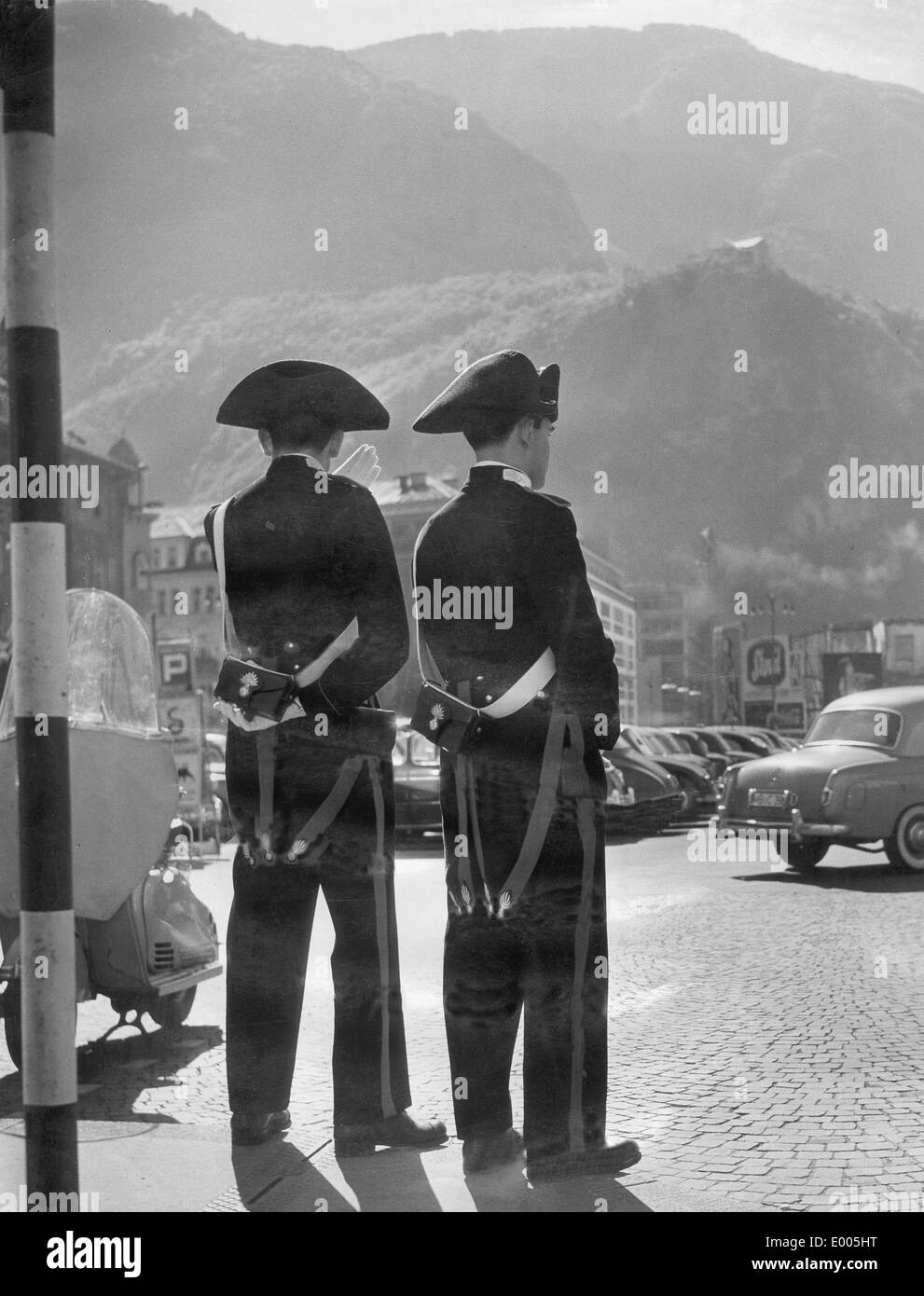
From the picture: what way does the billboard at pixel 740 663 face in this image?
toward the camera

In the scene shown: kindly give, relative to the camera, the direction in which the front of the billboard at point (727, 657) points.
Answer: facing the viewer

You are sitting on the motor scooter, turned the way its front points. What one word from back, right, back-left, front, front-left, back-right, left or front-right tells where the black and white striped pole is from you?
front-left

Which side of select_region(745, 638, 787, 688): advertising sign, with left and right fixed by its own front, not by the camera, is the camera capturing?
front

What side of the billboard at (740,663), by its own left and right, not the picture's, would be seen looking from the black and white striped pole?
front
